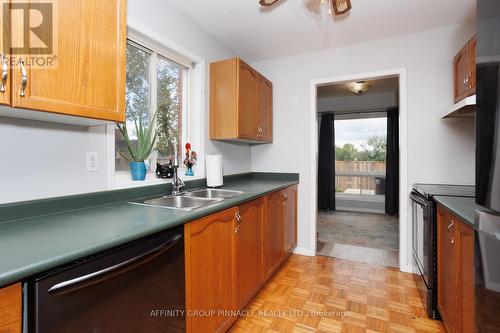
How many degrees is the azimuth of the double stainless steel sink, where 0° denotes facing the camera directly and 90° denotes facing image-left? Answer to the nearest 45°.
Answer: approximately 315°

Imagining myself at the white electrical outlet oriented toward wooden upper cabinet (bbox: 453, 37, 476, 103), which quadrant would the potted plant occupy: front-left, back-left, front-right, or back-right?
front-left

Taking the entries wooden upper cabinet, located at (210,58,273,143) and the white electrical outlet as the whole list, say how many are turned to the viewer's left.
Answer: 0

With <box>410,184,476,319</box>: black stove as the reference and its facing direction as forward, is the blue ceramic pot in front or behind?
in front

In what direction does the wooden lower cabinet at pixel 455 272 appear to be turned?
to the viewer's left

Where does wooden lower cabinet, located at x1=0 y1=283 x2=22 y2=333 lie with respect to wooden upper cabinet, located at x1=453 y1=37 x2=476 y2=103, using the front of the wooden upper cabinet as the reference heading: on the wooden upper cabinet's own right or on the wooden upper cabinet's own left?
on the wooden upper cabinet's own left

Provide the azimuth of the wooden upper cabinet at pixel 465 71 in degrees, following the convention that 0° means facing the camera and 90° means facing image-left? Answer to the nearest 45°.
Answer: approximately 90°

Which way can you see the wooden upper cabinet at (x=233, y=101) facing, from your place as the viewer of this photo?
facing the viewer and to the right of the viewer

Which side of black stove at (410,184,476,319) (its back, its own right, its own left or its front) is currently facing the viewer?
left

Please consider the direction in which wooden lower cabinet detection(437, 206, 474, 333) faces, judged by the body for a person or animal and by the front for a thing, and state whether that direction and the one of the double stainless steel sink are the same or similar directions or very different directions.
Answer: very different directions

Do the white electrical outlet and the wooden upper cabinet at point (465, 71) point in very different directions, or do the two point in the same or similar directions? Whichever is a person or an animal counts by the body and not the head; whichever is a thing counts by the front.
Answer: very different directions

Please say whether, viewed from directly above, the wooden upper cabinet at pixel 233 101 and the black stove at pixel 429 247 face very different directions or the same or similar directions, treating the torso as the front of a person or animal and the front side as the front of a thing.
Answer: very different directions
